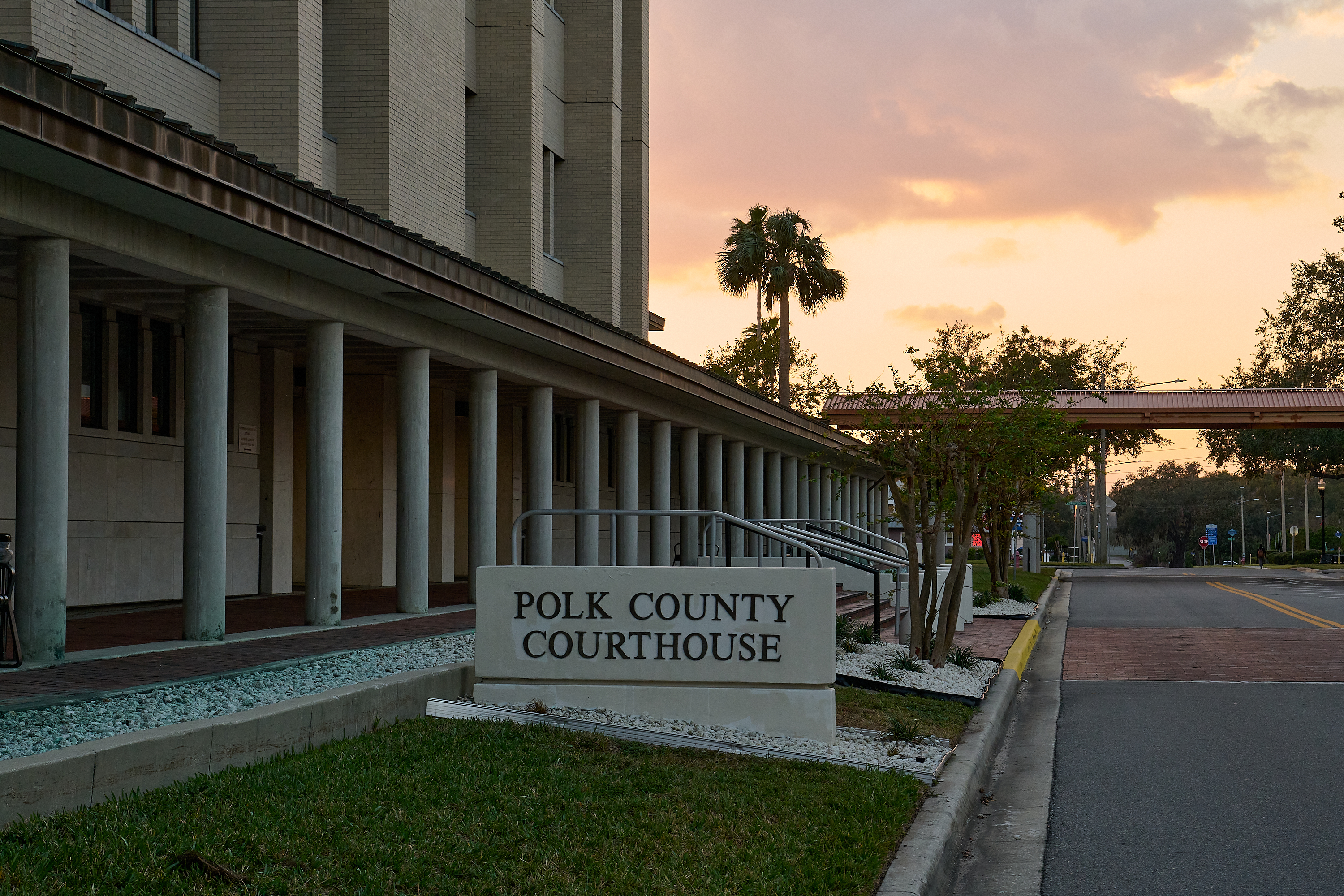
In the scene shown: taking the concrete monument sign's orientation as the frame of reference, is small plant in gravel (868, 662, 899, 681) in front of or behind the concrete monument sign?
behind

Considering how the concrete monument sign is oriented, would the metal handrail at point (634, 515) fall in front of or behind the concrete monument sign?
behind

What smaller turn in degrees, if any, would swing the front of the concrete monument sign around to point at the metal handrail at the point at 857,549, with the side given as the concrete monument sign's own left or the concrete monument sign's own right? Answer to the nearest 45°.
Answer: approximately 180°

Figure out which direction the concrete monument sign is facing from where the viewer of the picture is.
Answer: facing the viewer

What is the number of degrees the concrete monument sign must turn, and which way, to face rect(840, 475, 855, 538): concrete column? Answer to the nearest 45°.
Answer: approximately 180°

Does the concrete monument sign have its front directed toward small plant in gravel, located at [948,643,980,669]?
no

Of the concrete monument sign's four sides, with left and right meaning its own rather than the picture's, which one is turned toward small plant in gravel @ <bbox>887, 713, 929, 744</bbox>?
left

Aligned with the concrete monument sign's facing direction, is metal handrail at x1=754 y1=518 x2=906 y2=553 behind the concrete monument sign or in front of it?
behind
